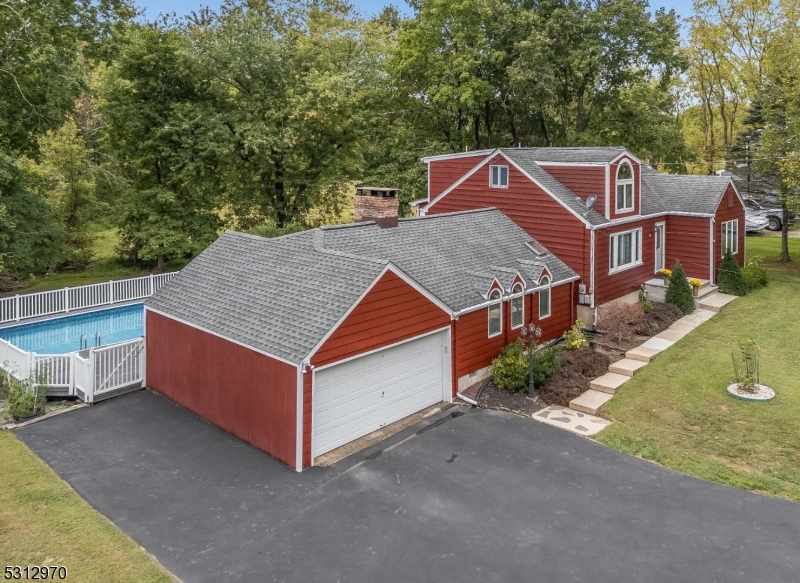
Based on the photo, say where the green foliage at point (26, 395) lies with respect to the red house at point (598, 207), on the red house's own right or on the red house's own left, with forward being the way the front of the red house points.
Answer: on the red house's own right

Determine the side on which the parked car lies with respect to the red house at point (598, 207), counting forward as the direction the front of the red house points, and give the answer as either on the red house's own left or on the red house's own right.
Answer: on the red house's own left

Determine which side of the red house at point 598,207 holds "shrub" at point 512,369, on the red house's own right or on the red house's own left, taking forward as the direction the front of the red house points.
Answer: on the red house's own right

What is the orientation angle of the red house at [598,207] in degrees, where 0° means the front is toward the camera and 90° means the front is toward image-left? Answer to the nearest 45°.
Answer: approximately 315°

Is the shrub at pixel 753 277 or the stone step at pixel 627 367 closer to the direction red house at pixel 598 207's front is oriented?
the stone step

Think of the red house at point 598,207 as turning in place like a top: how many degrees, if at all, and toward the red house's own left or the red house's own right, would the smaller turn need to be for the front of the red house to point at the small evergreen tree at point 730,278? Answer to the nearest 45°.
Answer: approximately 90° to the red house's own left

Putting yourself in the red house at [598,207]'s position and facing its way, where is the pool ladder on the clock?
The pool ladder is roughly at 4 o'clock from the red house.

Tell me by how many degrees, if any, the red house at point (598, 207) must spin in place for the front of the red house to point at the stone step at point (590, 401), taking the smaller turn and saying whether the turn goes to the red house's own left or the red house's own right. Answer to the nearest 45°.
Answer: approximately 45° to the red house's own right

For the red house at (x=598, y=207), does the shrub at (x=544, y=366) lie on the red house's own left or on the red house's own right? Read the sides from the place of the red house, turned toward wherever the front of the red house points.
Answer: on the red house's own right

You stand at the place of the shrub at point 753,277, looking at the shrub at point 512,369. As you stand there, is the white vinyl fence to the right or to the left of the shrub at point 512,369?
right

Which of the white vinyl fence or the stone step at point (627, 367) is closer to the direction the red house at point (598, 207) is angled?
the stone step

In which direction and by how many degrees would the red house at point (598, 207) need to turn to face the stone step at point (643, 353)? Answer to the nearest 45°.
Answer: approximately 45° to its right
